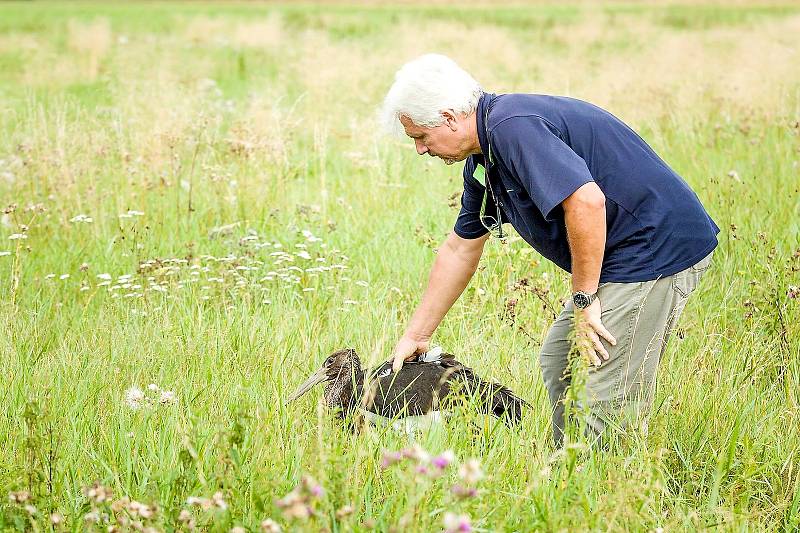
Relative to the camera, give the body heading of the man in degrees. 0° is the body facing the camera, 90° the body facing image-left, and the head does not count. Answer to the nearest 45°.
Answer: approximately 90°

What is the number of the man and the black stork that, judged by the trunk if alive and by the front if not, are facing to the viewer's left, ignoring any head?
2

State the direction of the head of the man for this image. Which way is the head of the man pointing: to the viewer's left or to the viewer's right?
to the viewer's left

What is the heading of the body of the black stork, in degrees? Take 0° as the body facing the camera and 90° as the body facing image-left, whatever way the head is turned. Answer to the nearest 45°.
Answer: approximately 90°

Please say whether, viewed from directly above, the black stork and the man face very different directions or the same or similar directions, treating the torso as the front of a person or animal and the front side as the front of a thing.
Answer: same or similar directions
